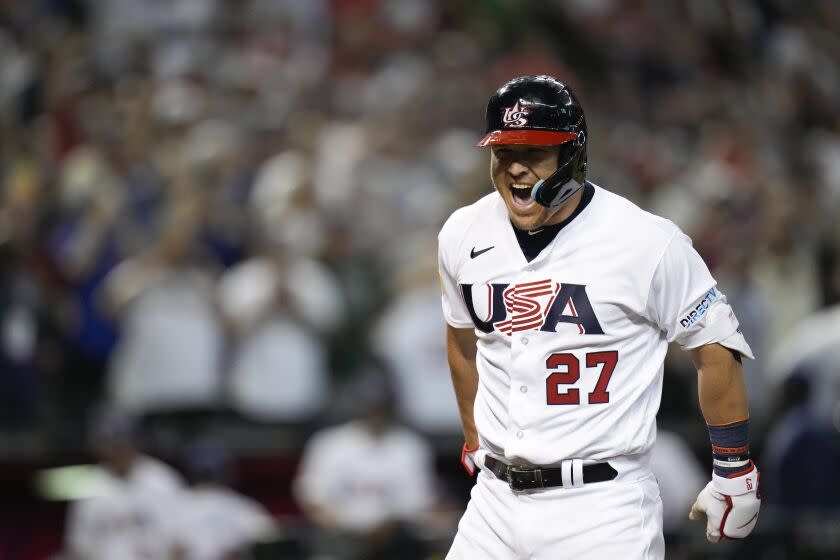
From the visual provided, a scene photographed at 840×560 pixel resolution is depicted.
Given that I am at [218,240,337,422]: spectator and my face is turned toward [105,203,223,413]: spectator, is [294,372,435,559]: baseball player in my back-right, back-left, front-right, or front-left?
back-left

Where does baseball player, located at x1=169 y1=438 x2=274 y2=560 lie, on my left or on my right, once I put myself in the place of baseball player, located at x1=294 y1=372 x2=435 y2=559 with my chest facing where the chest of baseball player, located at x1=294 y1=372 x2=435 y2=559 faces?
on my right

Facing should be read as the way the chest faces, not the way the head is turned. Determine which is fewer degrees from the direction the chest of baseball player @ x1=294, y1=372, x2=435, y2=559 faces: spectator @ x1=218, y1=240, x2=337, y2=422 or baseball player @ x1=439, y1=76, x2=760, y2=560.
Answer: the baseball player @ x1=439, y1=76, x2=760, y2=560

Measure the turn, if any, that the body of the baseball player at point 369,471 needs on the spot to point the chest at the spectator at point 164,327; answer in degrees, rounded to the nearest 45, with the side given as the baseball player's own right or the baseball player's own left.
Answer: approximately 135° to the baseball player's own right

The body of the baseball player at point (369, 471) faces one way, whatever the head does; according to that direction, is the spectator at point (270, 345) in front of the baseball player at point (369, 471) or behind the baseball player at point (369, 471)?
behind

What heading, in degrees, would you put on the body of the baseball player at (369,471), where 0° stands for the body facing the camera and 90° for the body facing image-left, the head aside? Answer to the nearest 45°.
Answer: approximately 0°

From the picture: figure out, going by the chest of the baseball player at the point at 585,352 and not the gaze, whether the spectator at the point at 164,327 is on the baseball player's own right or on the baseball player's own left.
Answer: on the baseball player's own right

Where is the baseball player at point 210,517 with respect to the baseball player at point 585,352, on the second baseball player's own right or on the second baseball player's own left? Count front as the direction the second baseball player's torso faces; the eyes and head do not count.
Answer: on the second baseball player's own right

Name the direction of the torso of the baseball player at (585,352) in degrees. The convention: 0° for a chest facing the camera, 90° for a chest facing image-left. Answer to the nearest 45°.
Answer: approximately 45°
